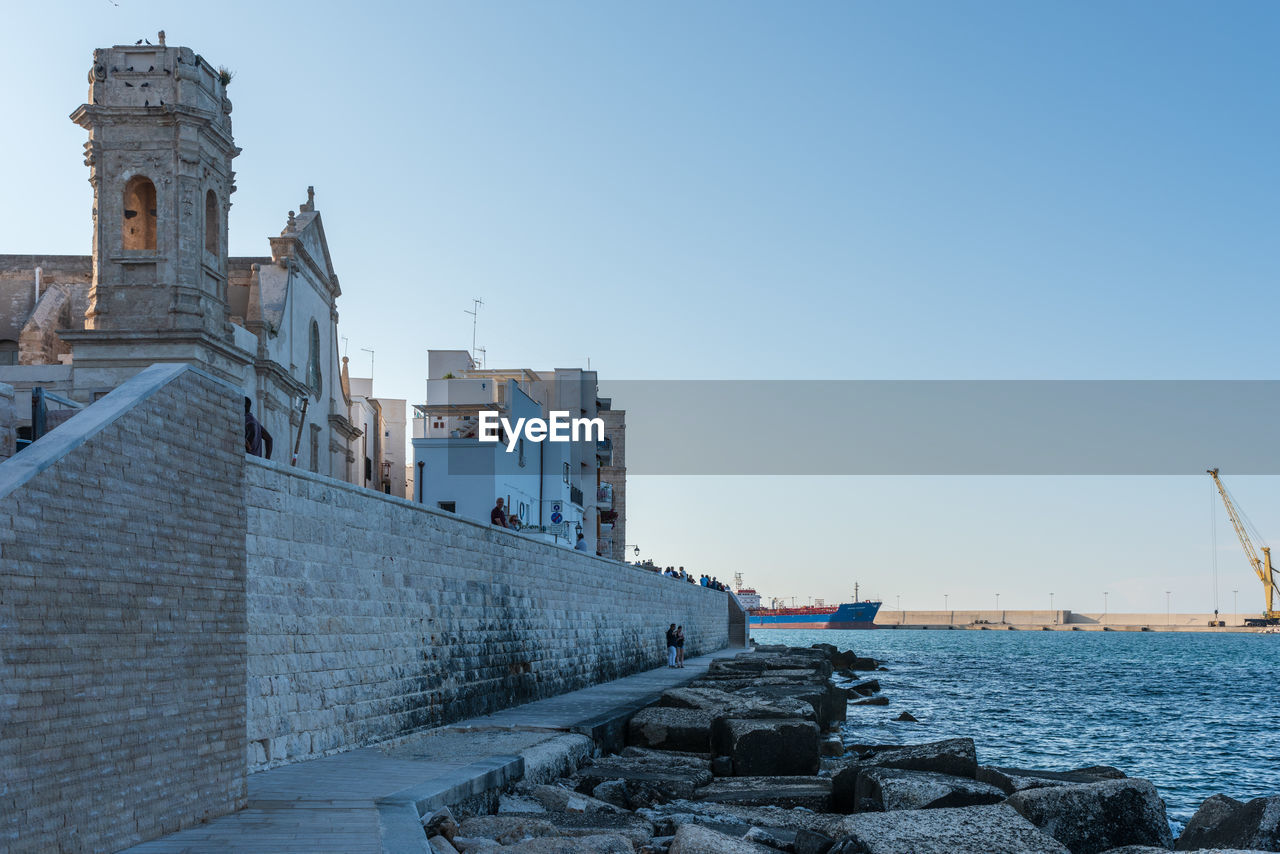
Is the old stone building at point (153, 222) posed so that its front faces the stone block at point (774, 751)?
no

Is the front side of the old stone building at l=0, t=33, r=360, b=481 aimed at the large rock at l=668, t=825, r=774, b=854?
no

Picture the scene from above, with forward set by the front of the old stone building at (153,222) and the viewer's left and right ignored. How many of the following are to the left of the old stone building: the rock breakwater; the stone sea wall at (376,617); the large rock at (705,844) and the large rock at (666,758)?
0

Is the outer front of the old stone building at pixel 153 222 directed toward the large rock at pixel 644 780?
no

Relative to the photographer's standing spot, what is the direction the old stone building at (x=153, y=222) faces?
facing to the right of the viewer

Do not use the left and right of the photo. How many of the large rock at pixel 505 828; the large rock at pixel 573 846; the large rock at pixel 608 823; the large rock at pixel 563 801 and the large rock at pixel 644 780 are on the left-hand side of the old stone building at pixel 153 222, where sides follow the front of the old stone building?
0

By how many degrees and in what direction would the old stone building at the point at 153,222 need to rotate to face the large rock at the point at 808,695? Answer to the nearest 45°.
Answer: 0° — it already faces it

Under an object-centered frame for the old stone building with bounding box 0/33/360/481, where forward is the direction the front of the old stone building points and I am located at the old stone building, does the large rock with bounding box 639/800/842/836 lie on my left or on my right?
on my right

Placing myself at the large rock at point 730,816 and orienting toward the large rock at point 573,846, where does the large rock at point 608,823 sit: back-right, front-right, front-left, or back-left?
front-right
